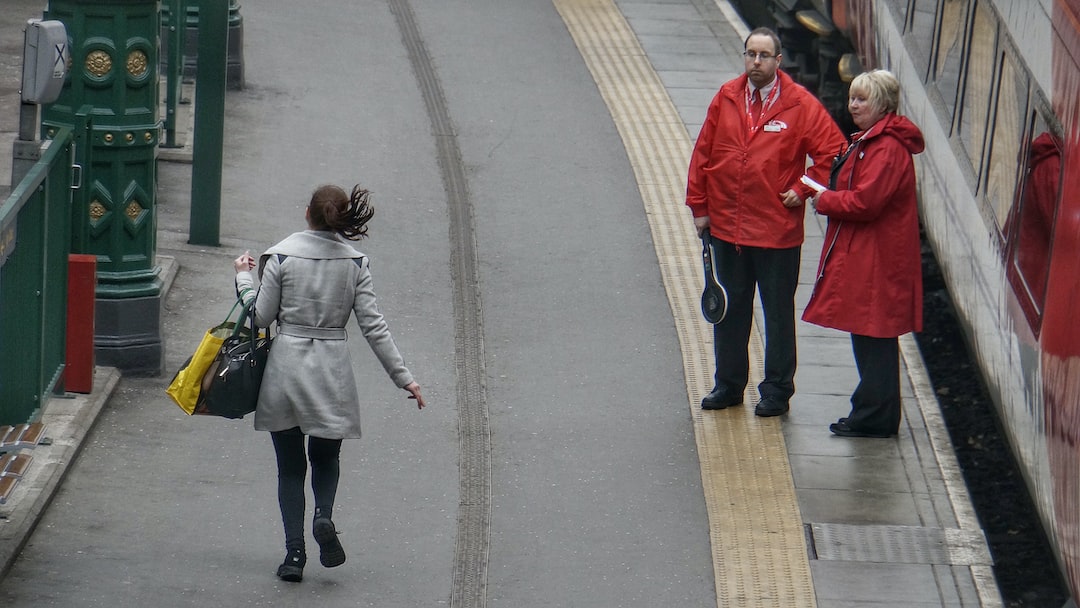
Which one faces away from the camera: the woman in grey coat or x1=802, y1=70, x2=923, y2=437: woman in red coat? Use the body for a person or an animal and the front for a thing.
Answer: the woman in grey coat

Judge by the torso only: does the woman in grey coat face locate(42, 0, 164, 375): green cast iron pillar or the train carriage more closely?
the green cast iron pillar

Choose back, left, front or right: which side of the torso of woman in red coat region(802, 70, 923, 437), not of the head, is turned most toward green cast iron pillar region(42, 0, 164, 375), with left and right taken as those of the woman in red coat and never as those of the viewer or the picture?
front

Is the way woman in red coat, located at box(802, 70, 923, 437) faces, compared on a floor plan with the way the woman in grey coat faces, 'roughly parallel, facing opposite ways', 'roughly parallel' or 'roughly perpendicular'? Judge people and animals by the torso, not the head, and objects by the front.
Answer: roughly perpendicular

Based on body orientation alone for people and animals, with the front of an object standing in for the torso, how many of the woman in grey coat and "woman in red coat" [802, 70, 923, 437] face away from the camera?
1

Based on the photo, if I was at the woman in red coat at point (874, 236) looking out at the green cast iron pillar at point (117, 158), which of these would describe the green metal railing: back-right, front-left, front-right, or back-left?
front-left

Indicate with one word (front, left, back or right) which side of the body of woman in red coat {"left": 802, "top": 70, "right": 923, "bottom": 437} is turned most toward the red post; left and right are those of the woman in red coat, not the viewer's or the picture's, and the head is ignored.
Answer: front

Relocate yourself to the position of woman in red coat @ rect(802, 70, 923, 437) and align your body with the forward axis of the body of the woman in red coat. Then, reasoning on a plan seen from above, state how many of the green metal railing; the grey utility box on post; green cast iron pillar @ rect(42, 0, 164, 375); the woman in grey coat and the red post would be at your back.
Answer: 0

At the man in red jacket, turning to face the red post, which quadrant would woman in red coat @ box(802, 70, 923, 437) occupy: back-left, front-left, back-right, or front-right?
back-left

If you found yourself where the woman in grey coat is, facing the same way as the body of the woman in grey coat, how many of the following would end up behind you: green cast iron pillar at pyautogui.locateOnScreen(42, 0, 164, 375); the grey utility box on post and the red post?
0

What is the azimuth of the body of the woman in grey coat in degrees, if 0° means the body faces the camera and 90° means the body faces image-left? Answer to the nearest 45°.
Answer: approximately 180°

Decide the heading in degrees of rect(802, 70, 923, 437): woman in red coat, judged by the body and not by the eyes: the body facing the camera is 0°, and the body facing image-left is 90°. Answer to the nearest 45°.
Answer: approximately 90°

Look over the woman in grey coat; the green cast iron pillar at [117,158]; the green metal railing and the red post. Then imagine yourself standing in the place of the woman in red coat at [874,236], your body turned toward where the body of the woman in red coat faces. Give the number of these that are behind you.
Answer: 0

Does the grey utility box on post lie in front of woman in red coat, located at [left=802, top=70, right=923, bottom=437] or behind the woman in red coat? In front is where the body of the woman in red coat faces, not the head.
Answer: in front
